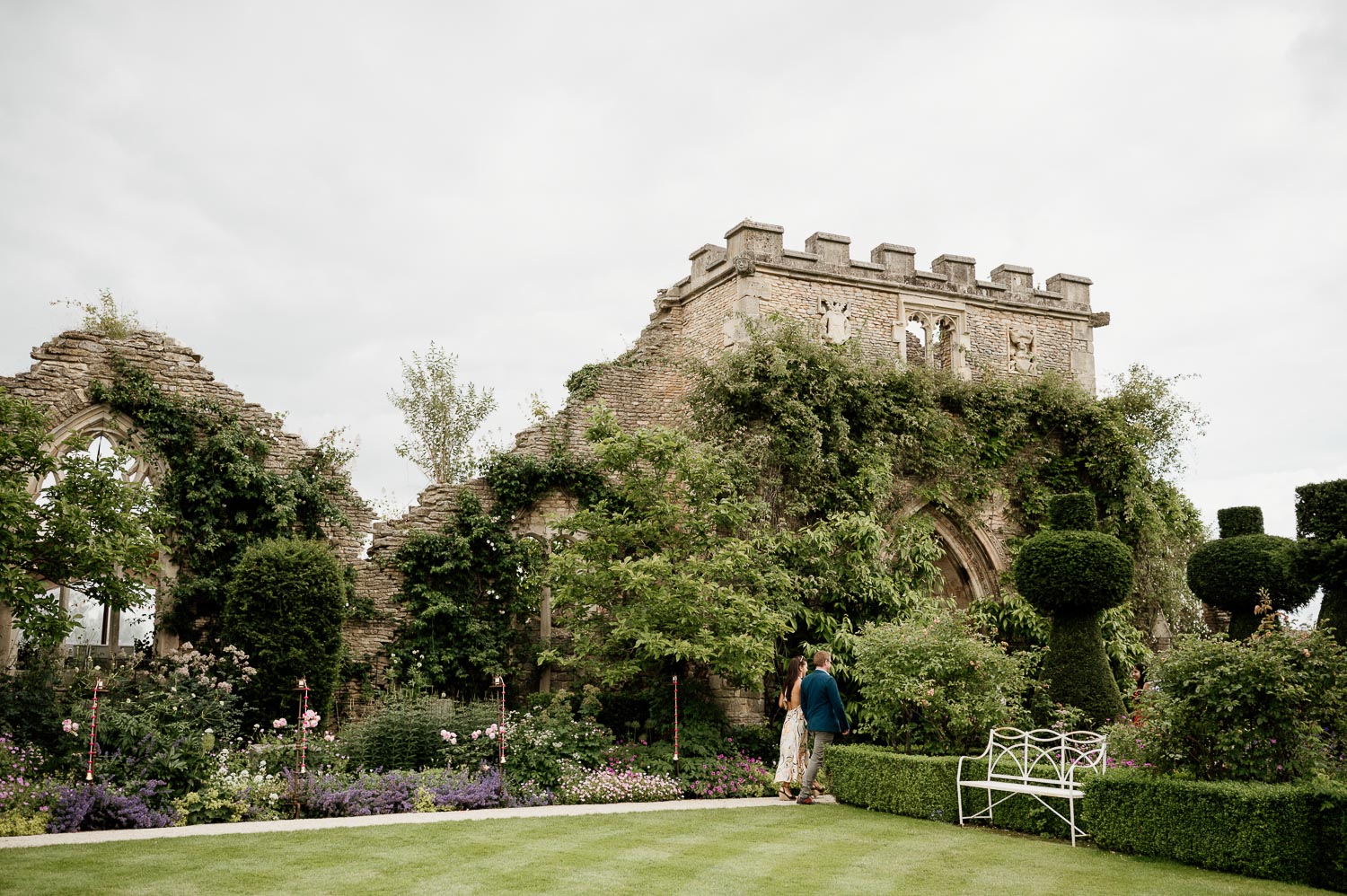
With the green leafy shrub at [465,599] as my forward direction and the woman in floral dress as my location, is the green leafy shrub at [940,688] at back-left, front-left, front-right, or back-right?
back-right

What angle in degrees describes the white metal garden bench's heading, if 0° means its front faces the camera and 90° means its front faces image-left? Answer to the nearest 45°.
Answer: approximately 45°

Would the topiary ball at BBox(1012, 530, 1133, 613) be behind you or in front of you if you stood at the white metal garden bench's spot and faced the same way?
behind

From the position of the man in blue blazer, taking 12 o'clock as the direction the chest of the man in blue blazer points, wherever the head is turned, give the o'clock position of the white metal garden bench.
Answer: The white metal garden bench is roughly at 3 o'clock from the man in blue blazer.

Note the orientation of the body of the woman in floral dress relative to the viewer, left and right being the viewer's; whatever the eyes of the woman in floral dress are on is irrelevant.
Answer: facing away from the viewer and to the right of the viewer

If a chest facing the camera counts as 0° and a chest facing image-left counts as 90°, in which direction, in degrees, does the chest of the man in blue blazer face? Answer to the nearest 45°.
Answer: approximately 225°
